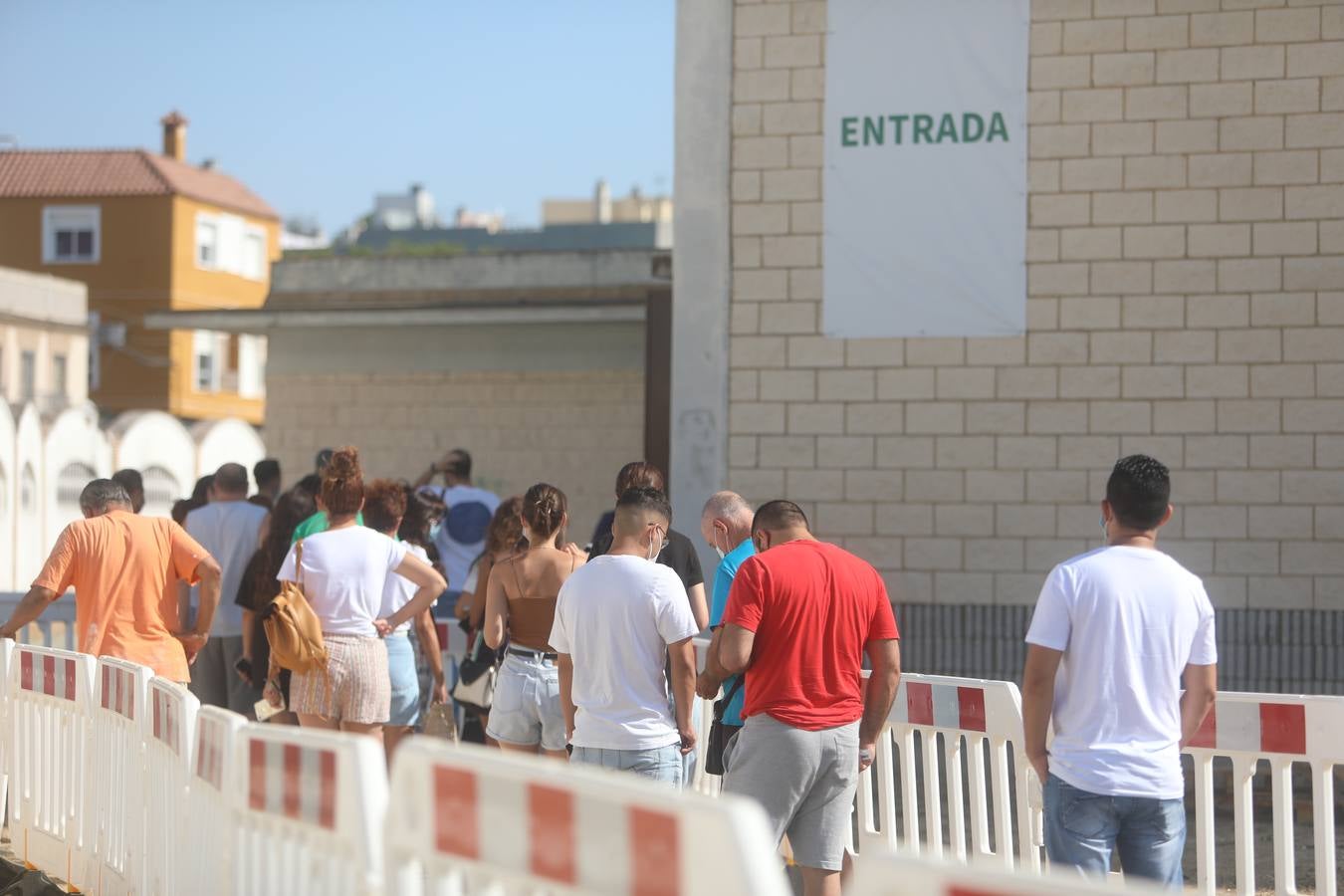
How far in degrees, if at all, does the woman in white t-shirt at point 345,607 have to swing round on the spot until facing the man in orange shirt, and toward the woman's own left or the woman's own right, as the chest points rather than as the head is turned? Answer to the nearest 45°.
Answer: approximately 45° to the woman's own left

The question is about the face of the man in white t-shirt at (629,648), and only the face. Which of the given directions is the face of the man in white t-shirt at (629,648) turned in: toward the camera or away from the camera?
away from the camera

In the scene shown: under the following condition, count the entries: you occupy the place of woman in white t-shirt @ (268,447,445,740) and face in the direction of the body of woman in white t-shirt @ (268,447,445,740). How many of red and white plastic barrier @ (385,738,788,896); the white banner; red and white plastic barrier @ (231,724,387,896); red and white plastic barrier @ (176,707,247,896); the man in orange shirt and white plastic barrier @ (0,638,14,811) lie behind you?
3

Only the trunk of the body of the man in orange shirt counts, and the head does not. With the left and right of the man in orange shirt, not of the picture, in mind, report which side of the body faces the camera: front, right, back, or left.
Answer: back

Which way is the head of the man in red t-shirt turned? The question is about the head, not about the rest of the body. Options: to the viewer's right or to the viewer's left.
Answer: to the viewer's left

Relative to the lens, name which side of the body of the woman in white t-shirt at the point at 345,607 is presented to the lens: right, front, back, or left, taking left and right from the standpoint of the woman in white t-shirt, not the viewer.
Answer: back

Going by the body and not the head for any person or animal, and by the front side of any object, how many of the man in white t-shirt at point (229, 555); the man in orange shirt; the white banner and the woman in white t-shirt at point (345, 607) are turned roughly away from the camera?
3

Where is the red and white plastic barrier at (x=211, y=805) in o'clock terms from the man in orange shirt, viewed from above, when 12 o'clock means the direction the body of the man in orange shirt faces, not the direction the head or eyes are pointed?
The red and white plastic barrier is roughly at 6 o'clock from the man in orange shirt.

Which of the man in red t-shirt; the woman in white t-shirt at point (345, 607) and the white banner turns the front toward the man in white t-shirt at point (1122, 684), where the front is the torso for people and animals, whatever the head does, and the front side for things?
the white banner

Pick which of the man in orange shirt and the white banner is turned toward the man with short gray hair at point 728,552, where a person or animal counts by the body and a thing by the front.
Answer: the white banner

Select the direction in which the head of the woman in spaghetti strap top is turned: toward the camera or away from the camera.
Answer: away from the camera

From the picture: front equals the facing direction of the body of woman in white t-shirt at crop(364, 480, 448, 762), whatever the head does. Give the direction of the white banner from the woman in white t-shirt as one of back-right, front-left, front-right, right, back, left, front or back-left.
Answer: front-right
